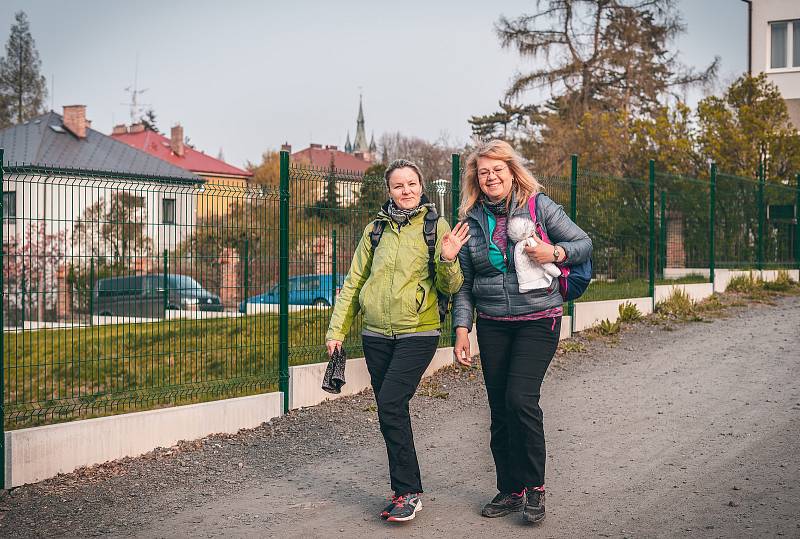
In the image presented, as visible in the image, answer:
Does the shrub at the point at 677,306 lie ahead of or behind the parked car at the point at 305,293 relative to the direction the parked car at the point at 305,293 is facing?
behind

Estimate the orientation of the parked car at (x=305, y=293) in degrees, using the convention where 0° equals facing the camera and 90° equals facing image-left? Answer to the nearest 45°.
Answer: approximately 90°

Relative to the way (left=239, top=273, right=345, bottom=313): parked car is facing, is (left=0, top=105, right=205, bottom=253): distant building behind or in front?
in front

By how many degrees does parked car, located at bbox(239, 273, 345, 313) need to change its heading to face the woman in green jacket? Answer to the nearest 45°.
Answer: approximately 90° to its left

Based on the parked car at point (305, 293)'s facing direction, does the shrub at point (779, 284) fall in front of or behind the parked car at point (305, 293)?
behind

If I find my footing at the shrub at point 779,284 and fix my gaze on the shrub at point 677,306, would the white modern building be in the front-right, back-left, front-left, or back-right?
back-right

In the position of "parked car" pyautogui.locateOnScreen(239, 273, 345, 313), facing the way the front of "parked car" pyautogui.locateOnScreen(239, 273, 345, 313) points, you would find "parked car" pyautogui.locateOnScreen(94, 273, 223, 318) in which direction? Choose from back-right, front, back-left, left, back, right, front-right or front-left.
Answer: front-left

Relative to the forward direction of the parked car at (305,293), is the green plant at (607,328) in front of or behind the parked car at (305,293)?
behind

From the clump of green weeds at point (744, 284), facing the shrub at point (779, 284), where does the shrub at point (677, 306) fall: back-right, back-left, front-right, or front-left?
back-right
